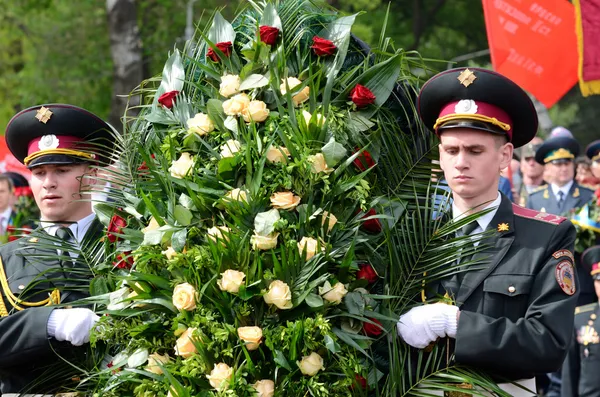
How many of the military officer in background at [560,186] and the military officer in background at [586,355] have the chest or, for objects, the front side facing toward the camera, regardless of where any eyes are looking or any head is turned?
2

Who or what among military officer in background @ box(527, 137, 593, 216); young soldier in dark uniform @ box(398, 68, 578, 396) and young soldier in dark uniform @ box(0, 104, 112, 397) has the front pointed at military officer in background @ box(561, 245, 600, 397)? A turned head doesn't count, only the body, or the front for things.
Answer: military officer in background @ box(527, 137, 593, 216)

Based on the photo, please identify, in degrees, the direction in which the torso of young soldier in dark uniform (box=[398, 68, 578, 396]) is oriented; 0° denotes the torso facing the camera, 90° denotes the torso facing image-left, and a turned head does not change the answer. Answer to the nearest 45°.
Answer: approximately 45°

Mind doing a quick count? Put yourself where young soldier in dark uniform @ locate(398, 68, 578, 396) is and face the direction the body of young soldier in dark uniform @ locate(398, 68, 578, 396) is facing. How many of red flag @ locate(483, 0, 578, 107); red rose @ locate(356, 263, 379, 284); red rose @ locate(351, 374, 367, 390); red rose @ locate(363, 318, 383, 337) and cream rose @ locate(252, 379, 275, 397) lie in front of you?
4

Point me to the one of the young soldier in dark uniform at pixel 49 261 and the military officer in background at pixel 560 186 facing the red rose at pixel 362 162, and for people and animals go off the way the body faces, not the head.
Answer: the military officer in background

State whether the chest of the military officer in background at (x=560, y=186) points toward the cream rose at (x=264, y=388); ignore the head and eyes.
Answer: yes

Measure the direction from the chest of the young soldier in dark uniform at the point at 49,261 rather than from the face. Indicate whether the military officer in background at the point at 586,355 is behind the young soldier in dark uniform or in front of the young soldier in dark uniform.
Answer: behind
